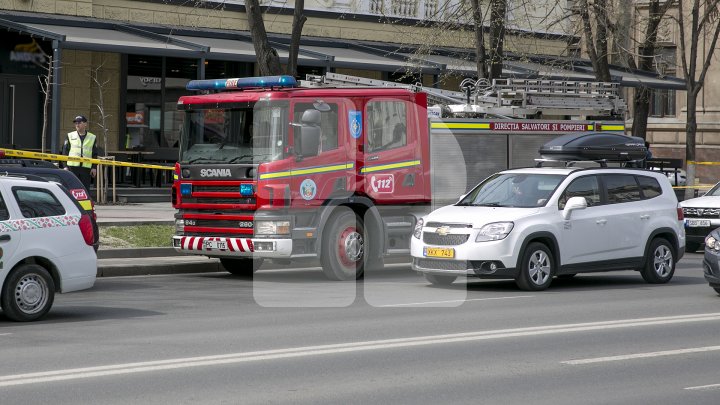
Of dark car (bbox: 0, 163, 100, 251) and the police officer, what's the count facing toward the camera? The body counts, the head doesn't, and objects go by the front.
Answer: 1

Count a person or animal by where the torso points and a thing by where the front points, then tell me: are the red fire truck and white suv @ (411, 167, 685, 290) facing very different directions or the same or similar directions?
same or similar directions

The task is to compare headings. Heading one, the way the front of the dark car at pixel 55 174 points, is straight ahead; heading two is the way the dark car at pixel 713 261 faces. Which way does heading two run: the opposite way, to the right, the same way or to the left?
the same way

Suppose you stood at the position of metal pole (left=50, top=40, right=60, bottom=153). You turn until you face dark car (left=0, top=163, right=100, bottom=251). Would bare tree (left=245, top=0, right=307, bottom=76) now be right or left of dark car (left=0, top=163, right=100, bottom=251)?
left

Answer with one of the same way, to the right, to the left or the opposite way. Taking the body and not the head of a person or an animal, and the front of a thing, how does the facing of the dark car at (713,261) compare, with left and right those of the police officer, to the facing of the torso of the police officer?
to the right

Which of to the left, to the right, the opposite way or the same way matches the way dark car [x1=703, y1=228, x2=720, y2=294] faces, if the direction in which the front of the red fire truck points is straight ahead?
the same way

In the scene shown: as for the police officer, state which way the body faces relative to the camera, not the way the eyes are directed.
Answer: toward the camera

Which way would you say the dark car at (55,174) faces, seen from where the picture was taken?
facing to the left of the viewer

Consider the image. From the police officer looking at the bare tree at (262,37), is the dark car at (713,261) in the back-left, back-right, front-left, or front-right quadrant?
front-right

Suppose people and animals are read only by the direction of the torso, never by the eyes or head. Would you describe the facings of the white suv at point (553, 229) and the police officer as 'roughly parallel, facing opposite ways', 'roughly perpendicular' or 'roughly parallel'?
roughly perpendicular

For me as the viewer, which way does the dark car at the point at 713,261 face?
facing the viewer and to the left of the viewer

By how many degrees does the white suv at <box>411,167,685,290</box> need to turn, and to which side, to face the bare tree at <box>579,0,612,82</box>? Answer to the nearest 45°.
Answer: approximately 135° to its right

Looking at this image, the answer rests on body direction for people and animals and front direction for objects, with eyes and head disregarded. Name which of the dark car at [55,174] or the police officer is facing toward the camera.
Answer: the police officer
